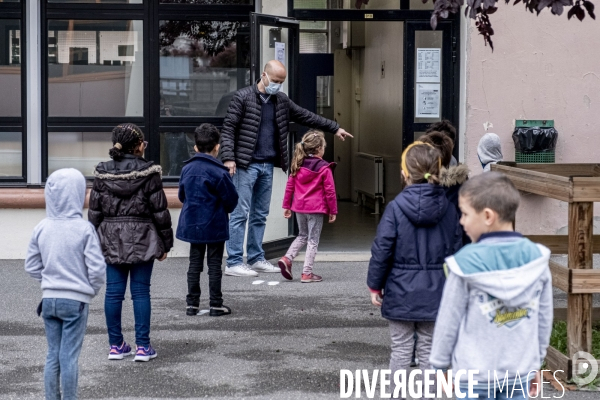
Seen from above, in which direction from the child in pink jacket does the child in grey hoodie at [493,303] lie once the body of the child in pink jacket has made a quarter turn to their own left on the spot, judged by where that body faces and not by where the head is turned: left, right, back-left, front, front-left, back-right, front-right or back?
back-left

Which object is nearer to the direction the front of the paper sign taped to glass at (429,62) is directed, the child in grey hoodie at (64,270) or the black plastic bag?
the child in grey hoodie

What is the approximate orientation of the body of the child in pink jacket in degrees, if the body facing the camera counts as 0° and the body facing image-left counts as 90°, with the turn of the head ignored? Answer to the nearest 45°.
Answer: approximately 225°

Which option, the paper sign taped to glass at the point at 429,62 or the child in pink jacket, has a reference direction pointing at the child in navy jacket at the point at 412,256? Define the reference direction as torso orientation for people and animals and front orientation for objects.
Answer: the paper sign taped to glass

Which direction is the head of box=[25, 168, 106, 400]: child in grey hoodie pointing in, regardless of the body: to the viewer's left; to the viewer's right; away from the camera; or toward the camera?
away from the camera

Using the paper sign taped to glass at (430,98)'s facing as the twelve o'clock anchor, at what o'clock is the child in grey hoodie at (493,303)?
The child in grey hoodie is roughly at 12 o'clock from the paper sign taped to glass.

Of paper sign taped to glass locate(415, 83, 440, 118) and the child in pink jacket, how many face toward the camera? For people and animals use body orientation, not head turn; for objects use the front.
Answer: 1

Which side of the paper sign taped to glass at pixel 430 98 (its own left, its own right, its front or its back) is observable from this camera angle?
front

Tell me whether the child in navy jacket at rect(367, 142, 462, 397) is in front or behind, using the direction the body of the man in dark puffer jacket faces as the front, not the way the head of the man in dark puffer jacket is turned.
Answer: in front

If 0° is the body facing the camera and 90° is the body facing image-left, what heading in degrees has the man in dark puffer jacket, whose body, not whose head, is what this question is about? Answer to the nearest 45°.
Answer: approximately 315°

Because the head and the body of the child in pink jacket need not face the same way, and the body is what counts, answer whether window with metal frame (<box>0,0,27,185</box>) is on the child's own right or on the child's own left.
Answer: on the child's own left
